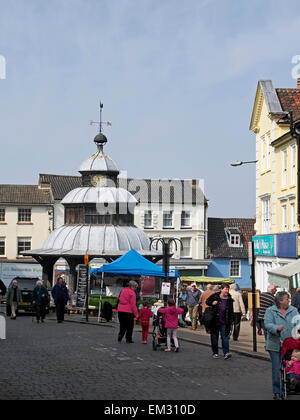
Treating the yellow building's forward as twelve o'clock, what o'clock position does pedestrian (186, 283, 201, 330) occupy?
The pedestrian is roughly at 11 o'clock from the yellow building.

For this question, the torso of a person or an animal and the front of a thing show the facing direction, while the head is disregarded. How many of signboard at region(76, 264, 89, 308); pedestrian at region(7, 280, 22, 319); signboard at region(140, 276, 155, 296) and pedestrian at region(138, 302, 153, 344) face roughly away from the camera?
1

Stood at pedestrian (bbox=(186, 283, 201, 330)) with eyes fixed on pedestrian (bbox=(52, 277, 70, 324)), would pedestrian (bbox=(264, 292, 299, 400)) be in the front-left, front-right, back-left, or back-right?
back-left

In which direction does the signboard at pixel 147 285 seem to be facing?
toward the camera

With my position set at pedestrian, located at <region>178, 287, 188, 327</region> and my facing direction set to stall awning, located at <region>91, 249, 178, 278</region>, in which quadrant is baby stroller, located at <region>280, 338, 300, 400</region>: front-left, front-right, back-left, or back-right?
back-left

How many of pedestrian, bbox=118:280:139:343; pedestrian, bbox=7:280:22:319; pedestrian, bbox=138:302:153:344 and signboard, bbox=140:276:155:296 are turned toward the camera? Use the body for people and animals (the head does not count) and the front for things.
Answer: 2
